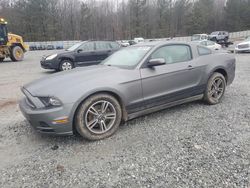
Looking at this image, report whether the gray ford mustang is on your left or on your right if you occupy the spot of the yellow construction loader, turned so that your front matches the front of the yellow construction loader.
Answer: on your left

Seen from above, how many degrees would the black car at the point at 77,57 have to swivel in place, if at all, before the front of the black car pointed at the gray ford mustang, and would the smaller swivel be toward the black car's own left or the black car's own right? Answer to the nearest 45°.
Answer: approximately 45° to the black car's own left

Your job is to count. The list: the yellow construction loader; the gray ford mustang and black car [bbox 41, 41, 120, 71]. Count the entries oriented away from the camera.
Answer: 0

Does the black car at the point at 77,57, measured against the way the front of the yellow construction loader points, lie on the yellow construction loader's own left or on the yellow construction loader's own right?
on the yellow construction loader's own left

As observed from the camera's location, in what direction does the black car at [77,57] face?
facing the viewer and to the left of the viewer

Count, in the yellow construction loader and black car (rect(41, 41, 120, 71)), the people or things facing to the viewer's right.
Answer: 0

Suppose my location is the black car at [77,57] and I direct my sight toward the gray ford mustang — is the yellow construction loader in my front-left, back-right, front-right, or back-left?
back-right

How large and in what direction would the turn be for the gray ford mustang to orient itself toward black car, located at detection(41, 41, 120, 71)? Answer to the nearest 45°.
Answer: approximately 135° to its right

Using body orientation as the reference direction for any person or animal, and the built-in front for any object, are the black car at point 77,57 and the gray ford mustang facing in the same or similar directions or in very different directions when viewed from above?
same or similar directions

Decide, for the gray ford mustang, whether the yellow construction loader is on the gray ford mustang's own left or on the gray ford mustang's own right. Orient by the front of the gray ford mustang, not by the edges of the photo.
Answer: on the gray ford mustang's own right
